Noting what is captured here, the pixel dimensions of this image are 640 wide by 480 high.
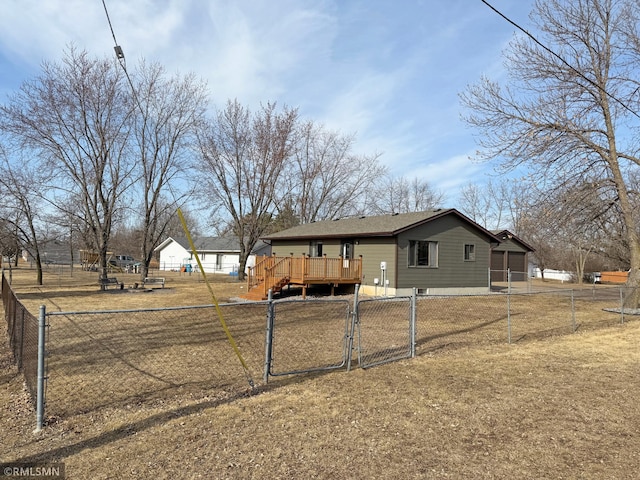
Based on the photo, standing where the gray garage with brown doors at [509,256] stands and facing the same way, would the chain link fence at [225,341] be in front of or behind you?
in front

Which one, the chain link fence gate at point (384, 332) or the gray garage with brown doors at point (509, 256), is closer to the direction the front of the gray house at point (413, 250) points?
the chain link fence gate

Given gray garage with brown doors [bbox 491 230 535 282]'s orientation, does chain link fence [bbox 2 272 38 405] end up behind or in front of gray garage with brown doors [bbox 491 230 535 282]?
in front

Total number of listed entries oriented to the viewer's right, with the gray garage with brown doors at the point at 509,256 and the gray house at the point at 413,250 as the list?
0

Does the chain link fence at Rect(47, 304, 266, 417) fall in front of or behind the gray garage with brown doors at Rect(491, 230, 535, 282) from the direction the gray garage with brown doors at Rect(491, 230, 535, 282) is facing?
in front

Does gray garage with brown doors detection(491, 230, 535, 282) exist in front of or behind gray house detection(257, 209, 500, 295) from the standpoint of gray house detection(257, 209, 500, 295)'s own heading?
behind

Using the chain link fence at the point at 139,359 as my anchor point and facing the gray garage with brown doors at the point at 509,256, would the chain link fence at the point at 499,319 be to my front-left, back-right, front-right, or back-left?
front-right

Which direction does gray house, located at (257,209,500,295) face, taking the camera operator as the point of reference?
facing the viewer and to the left of the viewer

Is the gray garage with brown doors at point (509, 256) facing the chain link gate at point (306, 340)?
yes

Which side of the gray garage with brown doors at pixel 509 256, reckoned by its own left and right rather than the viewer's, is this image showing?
front

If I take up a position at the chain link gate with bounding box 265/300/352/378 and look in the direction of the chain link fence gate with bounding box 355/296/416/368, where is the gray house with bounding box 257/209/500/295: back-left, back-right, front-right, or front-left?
front-left
